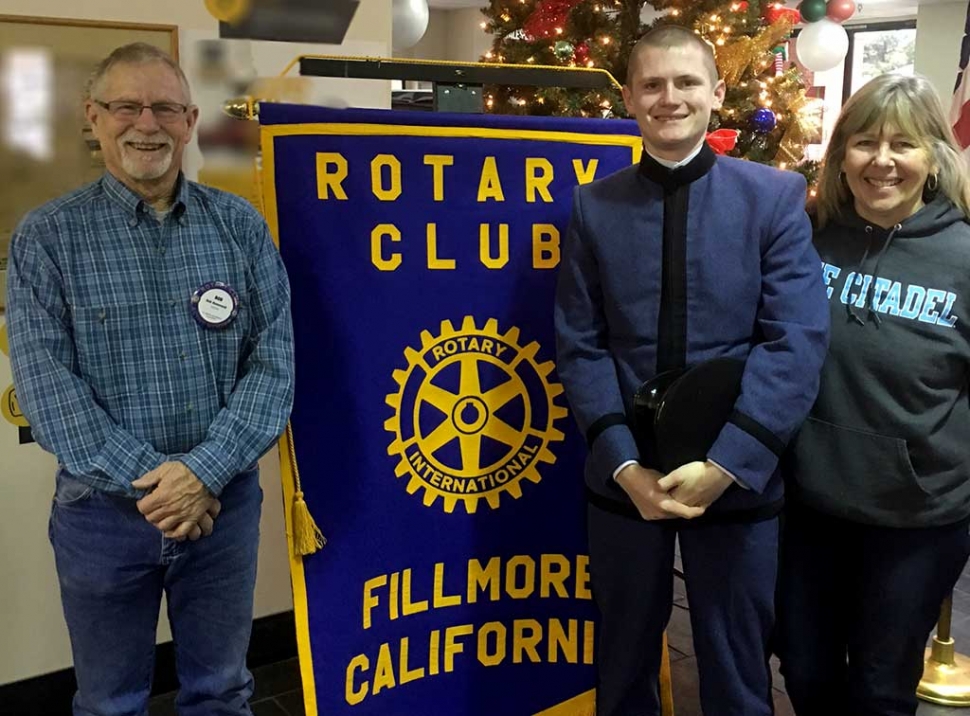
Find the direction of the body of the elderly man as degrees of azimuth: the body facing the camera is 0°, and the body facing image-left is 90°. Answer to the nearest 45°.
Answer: approximately 0°

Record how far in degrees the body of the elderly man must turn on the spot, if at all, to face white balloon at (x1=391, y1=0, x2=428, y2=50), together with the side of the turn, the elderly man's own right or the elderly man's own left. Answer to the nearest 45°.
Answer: approximately 135° to the elderly man's own left

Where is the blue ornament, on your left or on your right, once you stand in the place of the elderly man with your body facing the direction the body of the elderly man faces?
on your left

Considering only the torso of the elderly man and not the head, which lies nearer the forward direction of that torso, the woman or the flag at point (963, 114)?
the woman

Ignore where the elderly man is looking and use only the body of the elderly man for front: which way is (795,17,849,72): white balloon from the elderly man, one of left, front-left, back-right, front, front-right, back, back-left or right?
back-left

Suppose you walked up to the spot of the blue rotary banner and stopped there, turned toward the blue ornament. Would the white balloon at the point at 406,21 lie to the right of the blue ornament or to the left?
left

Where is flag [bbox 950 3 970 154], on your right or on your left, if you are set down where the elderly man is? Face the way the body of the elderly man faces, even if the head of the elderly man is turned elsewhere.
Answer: on your left
